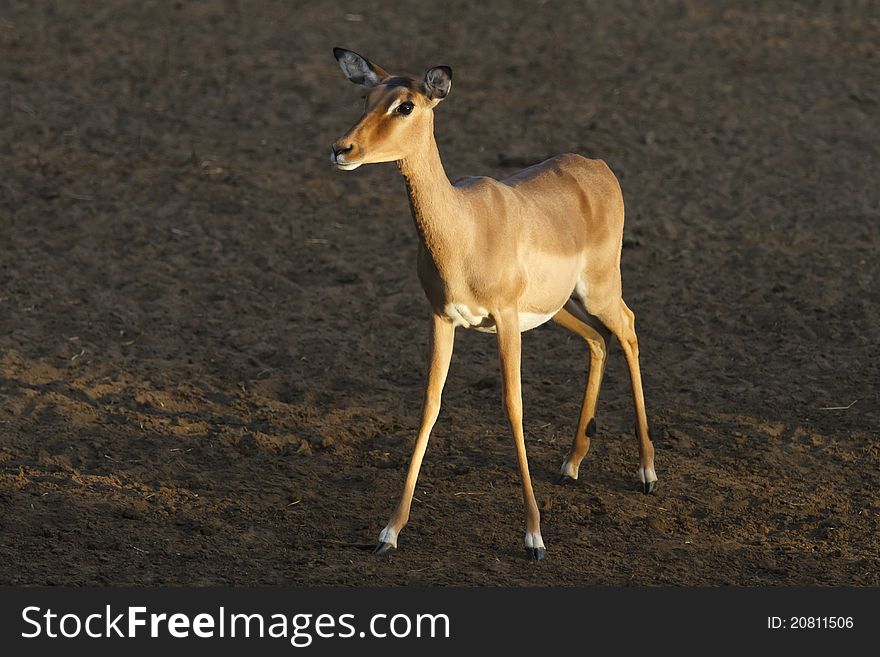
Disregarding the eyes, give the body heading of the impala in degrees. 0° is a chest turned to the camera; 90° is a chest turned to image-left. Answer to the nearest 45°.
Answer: approximately 45°
